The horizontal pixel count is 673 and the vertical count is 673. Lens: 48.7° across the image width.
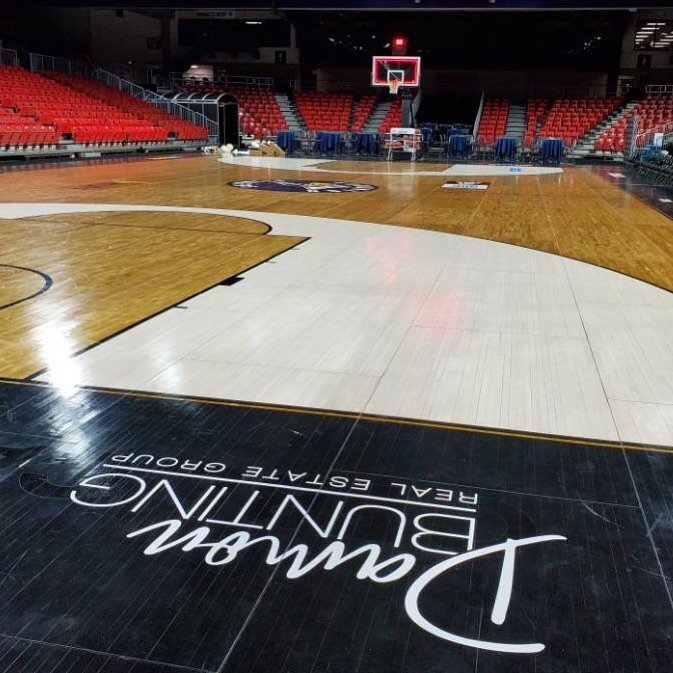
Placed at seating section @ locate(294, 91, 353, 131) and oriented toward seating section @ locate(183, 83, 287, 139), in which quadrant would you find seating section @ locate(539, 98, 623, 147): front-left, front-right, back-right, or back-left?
back-left

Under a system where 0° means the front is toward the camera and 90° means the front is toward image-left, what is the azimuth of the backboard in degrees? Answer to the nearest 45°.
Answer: approximately 0°

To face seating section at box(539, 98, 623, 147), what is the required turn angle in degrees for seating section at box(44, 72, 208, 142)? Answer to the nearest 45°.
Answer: approximately 45° to its left

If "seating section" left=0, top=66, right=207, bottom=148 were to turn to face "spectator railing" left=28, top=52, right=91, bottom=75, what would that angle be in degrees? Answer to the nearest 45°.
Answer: approximately 135° to its left

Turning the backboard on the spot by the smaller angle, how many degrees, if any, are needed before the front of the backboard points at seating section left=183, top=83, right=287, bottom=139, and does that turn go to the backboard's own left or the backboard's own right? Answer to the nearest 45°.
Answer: approximately 135° to the backboard's own right

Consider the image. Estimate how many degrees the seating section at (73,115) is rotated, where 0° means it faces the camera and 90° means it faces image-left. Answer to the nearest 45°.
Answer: approximately 315°

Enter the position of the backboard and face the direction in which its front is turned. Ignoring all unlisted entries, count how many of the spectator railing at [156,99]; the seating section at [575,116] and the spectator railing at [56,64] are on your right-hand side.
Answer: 2

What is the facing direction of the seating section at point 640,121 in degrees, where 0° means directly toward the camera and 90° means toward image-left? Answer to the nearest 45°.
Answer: approximately 45°

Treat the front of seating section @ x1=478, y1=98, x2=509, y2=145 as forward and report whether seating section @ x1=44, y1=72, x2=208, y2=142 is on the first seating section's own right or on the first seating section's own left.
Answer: on the first seating section's own right

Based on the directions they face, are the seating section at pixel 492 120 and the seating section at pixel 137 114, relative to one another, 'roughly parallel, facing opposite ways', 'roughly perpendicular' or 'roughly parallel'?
roughly perpendicular

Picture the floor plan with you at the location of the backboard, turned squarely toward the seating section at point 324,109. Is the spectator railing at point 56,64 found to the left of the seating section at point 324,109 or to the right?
left

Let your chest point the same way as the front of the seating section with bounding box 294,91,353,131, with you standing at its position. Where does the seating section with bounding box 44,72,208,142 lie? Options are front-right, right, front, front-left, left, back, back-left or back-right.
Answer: front-right

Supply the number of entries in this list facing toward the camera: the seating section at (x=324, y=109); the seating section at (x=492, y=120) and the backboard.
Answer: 3

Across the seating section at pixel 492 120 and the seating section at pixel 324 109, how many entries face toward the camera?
2

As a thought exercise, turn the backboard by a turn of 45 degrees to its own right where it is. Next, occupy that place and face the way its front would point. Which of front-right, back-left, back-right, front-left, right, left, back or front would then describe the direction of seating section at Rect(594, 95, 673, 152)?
back-left

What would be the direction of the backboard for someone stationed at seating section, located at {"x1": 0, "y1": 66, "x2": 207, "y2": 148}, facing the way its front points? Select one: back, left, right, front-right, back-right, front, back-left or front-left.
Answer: front-left

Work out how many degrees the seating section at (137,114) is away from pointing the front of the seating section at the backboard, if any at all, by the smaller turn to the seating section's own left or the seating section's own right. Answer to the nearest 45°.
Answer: approximately 45° to the seating section's own left

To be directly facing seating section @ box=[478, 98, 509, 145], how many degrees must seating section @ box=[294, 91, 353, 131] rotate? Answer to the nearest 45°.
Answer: approximately 90° to its left
